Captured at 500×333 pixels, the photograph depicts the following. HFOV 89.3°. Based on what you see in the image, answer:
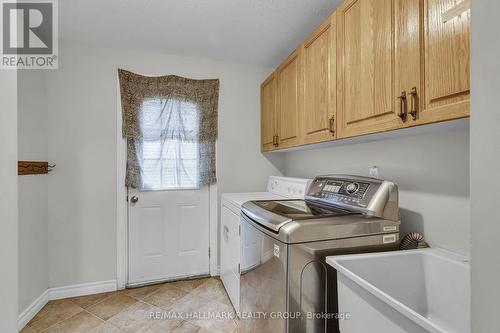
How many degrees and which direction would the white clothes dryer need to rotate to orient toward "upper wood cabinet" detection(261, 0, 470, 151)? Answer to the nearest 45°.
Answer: approximately 90° to its left

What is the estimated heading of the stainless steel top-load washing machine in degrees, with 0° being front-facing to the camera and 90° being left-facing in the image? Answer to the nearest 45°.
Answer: approximately 45°

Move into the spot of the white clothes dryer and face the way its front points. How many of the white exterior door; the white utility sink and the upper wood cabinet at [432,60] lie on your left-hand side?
2

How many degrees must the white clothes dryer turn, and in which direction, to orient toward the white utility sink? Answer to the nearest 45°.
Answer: approximately 90° to its left

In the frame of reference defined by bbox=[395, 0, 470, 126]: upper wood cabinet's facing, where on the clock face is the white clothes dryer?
The white clothes dryer is roughly at 2 o'clock from the upper wood cabinet.

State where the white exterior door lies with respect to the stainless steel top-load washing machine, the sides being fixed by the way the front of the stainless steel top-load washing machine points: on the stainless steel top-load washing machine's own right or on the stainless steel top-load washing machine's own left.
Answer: on the stainless steel top-load washing machine's own right

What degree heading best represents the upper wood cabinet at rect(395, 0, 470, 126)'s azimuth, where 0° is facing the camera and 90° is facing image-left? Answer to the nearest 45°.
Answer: approximately 45°
